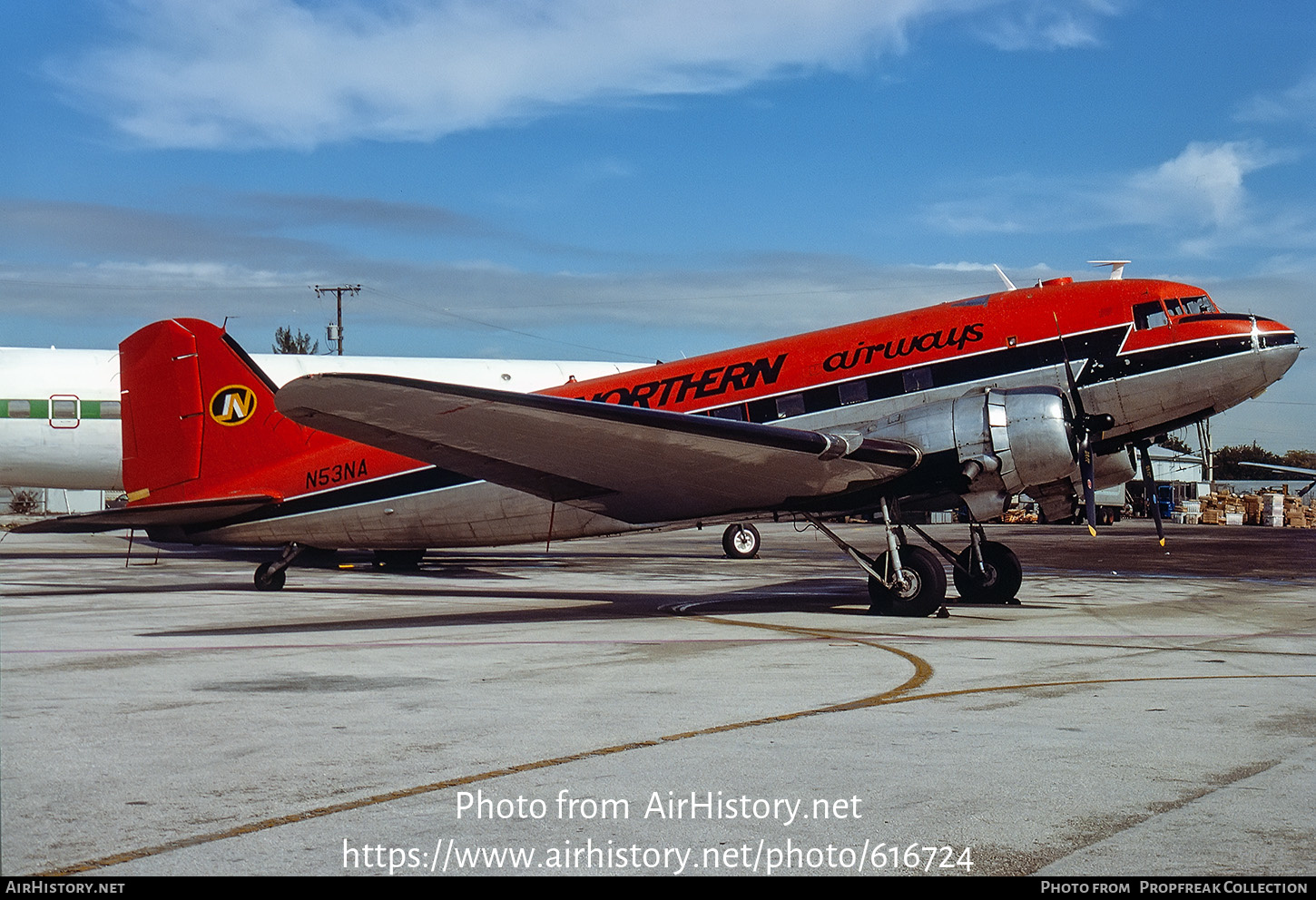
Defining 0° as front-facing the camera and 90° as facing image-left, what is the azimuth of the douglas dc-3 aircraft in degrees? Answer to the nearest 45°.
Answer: approximately 315°

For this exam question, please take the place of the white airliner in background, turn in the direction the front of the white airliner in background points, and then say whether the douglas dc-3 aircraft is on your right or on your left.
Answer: on your right

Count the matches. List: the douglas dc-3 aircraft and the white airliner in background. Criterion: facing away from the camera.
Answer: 0

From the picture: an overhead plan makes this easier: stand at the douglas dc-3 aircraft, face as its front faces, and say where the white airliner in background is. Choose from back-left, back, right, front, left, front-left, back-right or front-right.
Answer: back

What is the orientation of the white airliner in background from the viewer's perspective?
to the viewer's right
